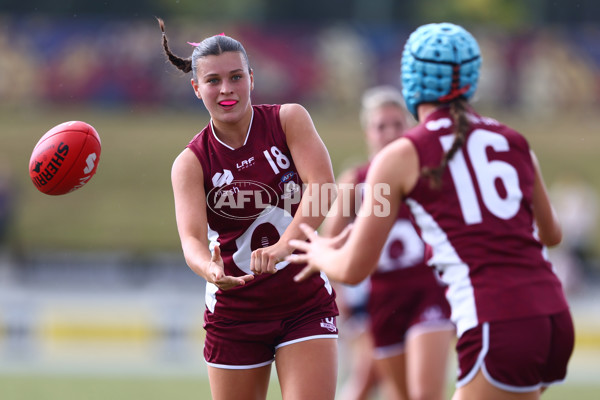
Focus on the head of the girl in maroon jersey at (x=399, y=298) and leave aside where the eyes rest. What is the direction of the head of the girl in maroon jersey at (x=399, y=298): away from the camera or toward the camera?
toward the camera

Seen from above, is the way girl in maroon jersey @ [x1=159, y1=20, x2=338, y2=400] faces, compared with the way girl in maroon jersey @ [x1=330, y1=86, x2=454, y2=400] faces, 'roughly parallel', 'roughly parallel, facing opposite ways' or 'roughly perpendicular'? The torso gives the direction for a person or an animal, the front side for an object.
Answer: roughly parallel

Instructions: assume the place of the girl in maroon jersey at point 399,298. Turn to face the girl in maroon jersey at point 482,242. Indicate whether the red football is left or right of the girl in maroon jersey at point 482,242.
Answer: right

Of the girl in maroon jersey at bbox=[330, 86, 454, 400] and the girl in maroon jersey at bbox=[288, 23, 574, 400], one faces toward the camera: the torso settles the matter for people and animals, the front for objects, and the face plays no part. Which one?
the girl in maroon jersey at bbox=[330, 86, 454, 400]

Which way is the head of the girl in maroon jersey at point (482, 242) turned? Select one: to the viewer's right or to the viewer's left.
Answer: to the viewer's left

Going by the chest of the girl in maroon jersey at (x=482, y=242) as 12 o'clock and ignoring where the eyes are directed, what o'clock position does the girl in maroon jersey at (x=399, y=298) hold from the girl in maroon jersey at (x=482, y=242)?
the girl in maroon jersey at (x=399, y=298) is roughly at 1 o'clock from the girl in maroon jersey at (x=482, y=242).

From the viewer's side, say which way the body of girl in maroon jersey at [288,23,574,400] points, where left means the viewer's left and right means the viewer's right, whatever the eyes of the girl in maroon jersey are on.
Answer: facing away from the viewer and to the left of the viewer

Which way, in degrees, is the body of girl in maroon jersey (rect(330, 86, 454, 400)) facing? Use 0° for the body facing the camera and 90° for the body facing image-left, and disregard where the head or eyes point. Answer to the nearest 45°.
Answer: approximately 0°

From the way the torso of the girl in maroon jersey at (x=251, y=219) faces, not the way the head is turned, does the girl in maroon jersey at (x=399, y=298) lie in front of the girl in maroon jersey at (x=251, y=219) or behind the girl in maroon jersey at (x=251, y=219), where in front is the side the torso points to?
behind

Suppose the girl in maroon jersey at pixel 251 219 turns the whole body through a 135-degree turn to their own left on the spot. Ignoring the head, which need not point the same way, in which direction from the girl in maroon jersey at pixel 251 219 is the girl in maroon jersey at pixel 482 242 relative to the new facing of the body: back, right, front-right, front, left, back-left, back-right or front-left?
right

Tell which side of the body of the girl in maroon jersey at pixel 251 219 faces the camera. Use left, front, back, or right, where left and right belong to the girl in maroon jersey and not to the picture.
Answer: front
